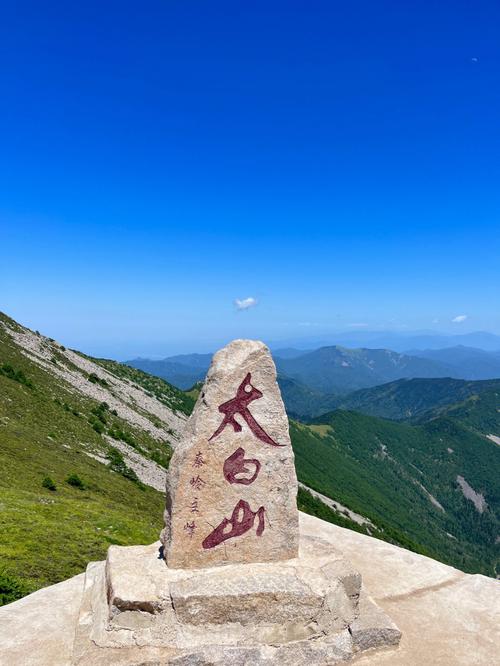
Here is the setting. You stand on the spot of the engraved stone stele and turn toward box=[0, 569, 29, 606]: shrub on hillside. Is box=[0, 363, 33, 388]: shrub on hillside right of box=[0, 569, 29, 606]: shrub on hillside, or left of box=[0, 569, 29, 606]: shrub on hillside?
right

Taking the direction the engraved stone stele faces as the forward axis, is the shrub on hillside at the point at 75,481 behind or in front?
behind

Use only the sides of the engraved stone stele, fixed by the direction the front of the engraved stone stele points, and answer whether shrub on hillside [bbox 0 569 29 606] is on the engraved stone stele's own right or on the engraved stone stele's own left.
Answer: on the engraved stone stele's own right

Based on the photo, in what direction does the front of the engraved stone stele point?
toward the camera

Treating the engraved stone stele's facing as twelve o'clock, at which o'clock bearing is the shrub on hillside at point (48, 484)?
The shrub on hillside is roughly at 5 o'clock from the engraved stone stele.
